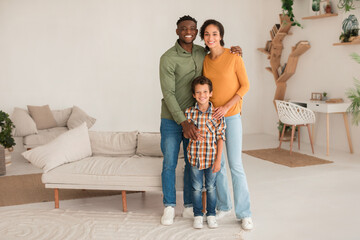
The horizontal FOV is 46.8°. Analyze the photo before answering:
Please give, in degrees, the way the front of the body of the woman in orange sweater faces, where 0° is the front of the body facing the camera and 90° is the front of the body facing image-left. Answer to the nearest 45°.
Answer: approximately 45°

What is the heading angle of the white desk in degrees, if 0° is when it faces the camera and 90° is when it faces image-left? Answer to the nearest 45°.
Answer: approximately 45°

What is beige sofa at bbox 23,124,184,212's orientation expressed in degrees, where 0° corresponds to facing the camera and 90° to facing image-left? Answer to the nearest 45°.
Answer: approximately 0°

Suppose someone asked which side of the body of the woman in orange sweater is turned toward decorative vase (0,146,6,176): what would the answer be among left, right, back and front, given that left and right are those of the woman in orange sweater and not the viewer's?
right

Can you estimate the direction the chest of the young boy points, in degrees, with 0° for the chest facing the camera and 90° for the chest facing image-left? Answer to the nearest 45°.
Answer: approximately 0°

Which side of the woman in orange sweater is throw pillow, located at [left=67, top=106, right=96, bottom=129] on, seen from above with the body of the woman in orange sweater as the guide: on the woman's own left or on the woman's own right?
on the woman's own right

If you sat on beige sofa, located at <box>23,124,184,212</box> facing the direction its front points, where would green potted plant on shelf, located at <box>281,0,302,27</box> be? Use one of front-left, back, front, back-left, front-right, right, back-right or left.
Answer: back-left

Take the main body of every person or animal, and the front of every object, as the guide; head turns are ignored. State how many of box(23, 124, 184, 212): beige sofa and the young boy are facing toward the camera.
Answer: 2
